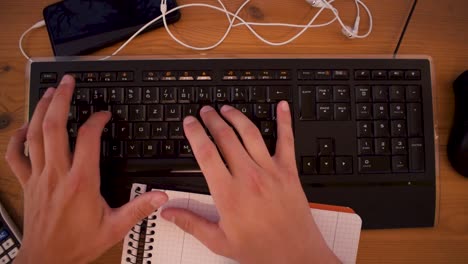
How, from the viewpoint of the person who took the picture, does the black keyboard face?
facing the viewer

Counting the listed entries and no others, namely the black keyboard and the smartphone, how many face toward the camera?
2
